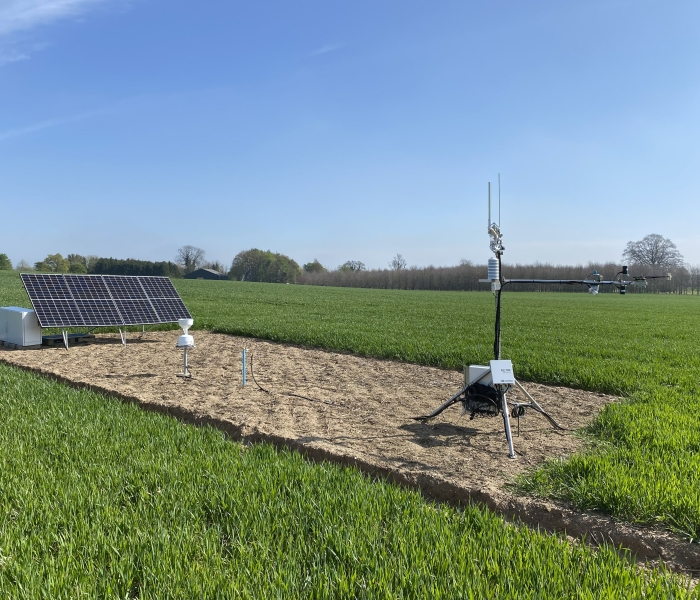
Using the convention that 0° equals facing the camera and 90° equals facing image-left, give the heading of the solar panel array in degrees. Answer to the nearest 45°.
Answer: approximately 315°

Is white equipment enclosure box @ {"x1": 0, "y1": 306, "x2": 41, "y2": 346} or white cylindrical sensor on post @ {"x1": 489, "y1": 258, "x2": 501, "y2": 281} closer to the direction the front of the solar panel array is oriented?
the white cylindrical sensor on post
